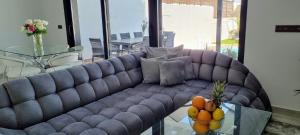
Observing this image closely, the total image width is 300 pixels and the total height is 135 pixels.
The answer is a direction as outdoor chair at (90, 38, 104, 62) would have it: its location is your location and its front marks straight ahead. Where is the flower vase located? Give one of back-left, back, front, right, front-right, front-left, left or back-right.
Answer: right

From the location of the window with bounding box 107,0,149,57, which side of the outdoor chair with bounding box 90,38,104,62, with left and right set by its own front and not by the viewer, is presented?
front

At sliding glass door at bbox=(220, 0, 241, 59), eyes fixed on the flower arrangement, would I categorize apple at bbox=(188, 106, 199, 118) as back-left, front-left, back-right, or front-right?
front-left

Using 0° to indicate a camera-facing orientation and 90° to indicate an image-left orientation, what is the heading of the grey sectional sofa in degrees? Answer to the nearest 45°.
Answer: approximately 315°

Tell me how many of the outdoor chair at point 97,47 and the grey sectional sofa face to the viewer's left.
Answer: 0

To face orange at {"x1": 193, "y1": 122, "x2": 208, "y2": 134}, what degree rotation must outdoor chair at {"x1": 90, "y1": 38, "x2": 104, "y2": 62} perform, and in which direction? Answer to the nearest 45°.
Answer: approximately 45° to its right

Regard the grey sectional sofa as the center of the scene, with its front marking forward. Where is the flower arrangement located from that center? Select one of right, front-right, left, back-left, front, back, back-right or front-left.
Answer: back

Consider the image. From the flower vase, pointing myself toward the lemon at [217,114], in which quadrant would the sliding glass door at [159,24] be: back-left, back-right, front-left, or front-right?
front-left
